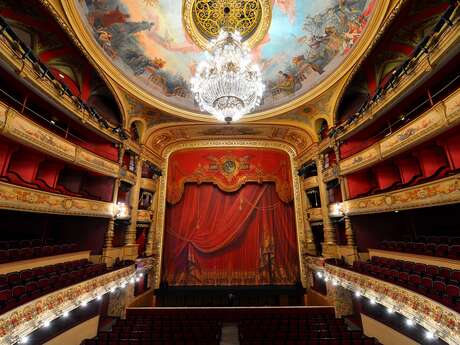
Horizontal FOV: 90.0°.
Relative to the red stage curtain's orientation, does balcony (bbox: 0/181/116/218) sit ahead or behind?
ahead

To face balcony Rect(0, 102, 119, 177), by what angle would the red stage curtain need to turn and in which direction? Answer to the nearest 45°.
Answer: approximately 45° to its right

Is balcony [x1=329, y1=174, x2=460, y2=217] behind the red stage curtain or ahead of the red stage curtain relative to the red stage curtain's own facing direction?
ahead

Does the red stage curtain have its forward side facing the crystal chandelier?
yes

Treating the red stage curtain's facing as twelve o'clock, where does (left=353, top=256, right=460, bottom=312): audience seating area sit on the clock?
The audience seating area is roughly at 11 o'clock from the red stage curtain.

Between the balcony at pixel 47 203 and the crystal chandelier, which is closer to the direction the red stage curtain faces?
the crystal chandelier

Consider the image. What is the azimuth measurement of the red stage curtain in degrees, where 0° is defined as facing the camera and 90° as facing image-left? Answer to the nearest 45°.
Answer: approximately 0°

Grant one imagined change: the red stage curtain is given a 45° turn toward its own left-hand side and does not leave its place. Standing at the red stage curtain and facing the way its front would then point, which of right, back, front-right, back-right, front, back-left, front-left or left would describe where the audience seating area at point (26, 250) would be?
right
